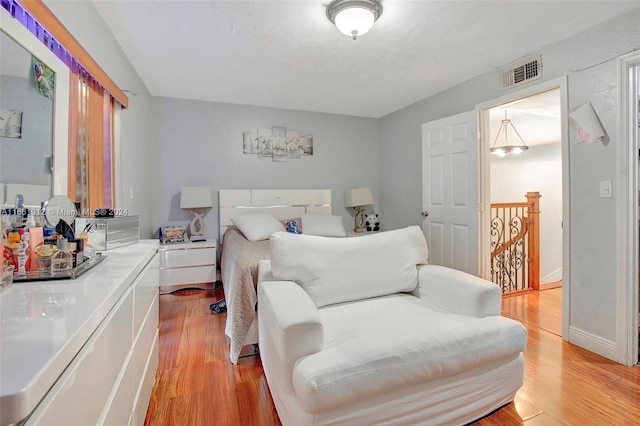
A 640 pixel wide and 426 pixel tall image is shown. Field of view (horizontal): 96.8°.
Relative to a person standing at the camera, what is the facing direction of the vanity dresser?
facing the viewer and to the right of the viewer

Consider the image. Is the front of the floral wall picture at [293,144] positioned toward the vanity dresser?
yes

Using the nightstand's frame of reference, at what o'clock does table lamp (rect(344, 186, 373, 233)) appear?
The table lamp is roughly at 9 o'clock from the nightstand.

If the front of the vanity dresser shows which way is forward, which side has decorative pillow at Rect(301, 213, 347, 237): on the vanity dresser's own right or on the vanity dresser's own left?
on the vanity dresser's own left

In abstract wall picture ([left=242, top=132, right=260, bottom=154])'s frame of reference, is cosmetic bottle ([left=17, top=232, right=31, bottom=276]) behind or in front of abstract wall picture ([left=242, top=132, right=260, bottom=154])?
in front

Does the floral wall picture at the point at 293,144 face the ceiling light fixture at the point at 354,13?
yes

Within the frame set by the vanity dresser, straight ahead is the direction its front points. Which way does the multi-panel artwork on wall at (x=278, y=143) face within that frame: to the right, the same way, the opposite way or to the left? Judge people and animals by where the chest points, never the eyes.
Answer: to the right

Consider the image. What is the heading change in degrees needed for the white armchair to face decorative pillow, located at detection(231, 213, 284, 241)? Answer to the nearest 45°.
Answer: approximately 180°

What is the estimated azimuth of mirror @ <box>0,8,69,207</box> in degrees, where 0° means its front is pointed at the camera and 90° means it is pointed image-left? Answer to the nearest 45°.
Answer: approximately 315°
